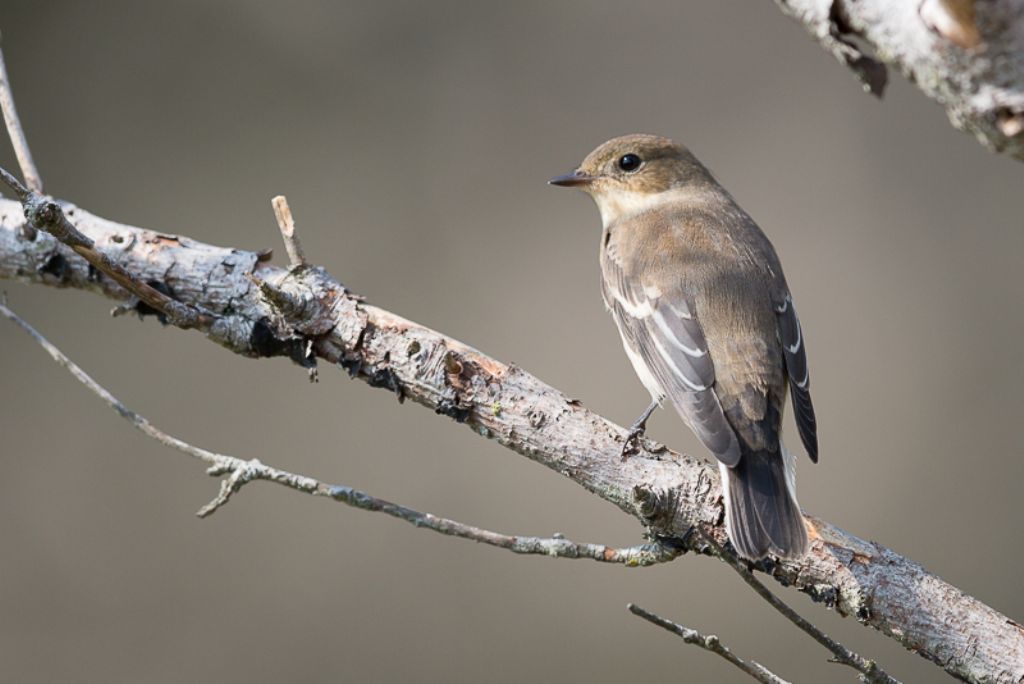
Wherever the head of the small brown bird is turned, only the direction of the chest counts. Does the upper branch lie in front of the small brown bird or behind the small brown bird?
behind

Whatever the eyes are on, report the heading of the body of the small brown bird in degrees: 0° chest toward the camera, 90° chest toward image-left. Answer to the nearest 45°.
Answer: approximately 135°
